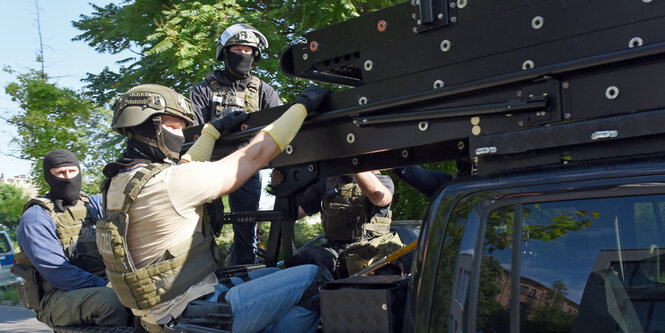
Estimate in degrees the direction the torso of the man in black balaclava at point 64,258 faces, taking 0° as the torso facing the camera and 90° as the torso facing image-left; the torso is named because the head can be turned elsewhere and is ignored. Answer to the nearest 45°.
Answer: approximately 315°

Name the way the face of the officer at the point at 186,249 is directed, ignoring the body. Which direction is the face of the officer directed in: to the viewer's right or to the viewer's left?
to the viewer's right

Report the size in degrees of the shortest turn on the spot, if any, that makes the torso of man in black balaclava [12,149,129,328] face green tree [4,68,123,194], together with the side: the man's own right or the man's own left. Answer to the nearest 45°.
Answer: approximately 135° to the man's own left

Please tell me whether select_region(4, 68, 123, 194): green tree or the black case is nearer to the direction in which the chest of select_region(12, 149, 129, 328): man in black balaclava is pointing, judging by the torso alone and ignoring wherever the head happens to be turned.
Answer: the black case

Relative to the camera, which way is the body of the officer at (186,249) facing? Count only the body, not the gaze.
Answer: to the viewer's right
